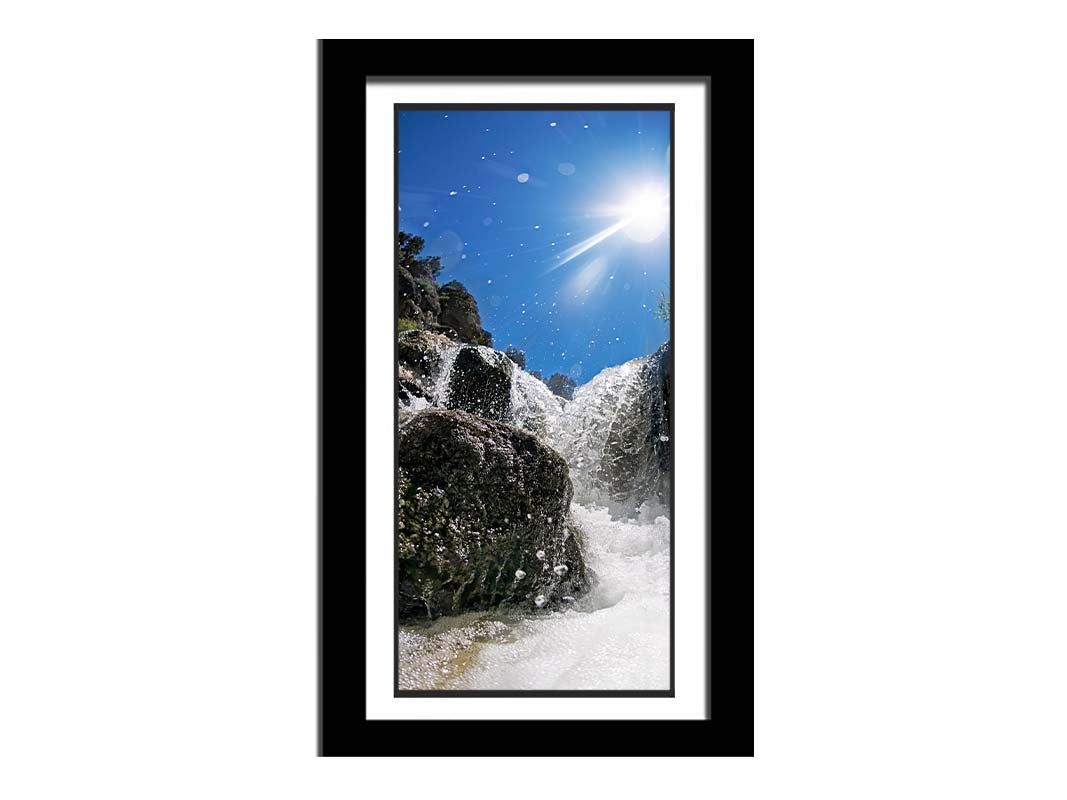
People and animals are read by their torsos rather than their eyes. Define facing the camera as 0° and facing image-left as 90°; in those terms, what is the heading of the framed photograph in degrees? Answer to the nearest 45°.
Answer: approximately 0°
